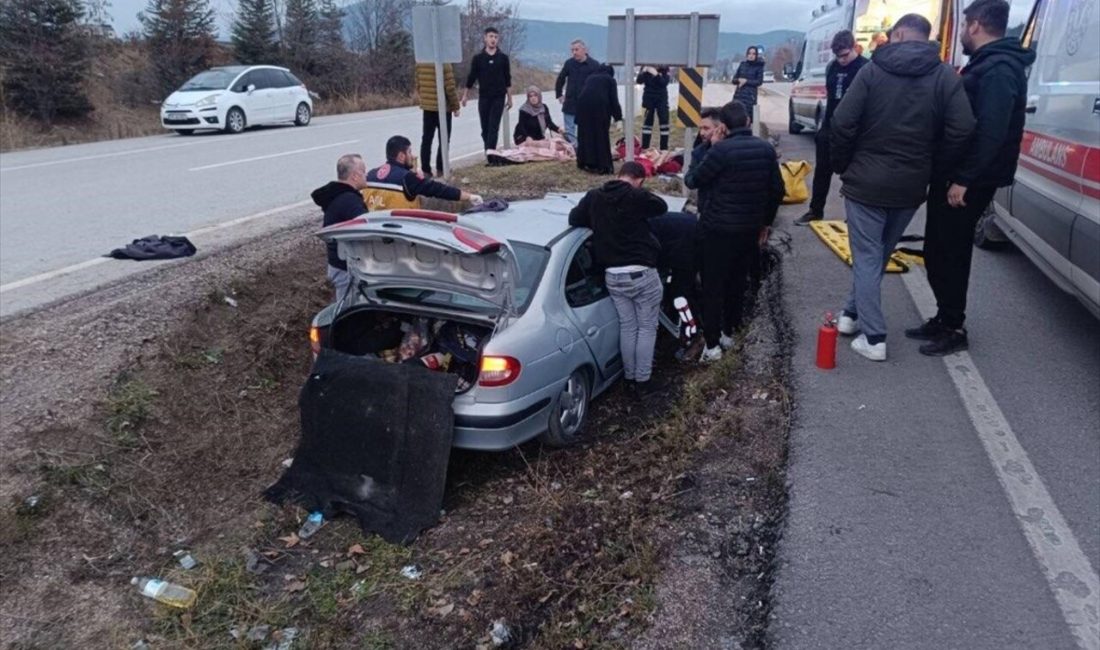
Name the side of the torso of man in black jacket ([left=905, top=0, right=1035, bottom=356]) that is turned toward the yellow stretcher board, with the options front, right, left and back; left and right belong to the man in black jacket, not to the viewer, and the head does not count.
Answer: right

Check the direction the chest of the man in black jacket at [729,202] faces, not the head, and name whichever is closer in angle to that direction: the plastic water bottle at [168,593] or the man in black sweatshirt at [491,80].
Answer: the man in black sweatshirt

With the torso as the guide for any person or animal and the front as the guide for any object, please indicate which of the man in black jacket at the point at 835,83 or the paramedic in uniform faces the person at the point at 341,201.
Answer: the man in black jacket

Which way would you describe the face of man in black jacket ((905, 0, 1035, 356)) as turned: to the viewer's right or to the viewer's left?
to the viewer's left

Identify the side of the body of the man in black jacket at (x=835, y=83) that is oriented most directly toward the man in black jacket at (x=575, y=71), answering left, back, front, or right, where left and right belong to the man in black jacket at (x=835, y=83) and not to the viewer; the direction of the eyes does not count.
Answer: right

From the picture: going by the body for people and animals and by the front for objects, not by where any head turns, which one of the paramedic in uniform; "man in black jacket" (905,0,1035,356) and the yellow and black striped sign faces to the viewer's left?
the man in black jacket

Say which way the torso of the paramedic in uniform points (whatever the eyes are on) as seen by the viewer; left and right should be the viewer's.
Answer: facing away from the viewer and to the right of the viewer

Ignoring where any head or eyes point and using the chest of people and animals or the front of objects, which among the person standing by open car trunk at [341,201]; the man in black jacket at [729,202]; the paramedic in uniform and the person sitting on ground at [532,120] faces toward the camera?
the person sitting on ground at [532,120]

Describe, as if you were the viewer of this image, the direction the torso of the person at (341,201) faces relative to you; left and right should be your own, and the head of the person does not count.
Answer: facing to the right of the viewer

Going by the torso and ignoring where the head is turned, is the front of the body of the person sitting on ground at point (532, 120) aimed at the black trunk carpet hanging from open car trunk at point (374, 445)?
yes

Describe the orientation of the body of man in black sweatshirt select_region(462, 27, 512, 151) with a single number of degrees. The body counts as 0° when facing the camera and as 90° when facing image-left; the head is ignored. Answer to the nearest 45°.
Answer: approximately 0°

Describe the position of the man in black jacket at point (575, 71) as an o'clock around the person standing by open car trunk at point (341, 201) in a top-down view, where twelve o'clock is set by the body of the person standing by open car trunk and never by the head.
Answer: The man in black jacket is roughly at 10 o'clock from the person standing by open car trunk.
